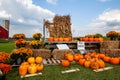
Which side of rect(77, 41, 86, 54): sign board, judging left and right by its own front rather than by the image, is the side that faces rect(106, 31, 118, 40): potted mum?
left

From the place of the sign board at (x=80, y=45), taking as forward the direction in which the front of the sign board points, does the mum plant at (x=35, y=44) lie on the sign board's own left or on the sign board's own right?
on the sign board's own right

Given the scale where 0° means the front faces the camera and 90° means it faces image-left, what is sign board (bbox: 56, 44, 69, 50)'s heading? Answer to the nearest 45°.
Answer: approximately 0°

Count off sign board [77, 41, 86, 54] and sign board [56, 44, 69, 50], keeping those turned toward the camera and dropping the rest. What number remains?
2

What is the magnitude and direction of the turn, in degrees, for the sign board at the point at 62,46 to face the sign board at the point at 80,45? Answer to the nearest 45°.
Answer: approximately 135° to its left

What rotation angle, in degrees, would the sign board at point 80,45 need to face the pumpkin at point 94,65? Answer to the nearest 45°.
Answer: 0° — it already faces it

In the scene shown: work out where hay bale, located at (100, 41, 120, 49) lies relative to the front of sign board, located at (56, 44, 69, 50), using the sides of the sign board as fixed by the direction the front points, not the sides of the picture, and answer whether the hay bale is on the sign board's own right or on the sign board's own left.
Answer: on the sign board's own left

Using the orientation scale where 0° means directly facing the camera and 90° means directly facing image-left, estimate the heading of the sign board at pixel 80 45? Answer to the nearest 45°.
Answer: approximately 0°

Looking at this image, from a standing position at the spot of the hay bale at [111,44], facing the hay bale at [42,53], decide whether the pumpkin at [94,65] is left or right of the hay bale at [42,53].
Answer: left
